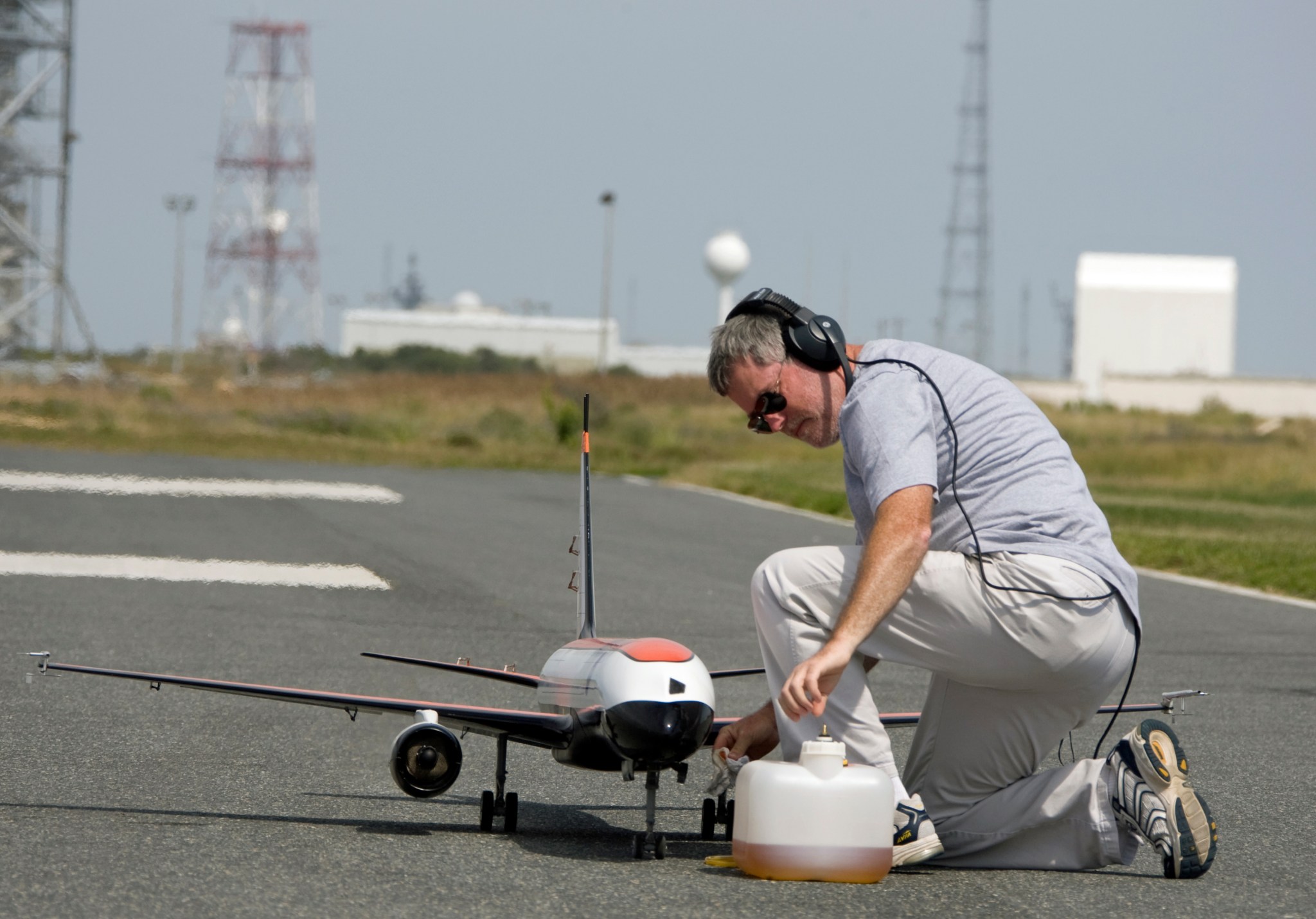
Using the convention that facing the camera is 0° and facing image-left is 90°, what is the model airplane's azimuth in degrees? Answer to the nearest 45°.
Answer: approximately 0°

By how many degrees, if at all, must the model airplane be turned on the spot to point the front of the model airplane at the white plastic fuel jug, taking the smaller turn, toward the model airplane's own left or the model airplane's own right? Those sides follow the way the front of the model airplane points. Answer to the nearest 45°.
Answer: approximately 45° to the model airplane's own left
